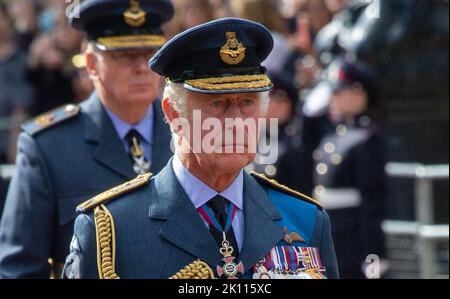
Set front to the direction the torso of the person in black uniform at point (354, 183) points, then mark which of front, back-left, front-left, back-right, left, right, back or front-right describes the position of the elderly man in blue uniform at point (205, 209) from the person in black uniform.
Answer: front-left

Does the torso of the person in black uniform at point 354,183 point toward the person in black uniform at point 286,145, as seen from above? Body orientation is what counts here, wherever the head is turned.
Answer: no

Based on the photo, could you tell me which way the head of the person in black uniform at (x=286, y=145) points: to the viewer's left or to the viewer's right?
to the viewer's left

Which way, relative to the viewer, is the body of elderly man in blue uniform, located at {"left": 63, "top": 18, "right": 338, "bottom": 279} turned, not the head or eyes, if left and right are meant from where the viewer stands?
facing the viewer and to the right of the viewer

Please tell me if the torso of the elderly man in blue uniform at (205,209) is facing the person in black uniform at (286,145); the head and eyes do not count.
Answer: no

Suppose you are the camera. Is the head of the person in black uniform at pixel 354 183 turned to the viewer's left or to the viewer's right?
to the viewer's left

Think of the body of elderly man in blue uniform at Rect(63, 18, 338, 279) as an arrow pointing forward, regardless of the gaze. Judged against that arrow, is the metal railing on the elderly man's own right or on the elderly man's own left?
on the elderly man's own left

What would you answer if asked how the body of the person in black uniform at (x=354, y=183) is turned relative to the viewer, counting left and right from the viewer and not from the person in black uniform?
facing the viewer and to the left of the viewer

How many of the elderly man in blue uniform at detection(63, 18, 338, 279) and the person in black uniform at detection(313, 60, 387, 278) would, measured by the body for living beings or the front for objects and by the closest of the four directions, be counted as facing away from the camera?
0

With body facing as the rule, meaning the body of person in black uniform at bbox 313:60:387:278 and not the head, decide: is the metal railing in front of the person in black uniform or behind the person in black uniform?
behind

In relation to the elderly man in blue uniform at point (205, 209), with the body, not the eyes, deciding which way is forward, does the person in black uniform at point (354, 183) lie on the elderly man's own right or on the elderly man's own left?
on the elderly man's own left

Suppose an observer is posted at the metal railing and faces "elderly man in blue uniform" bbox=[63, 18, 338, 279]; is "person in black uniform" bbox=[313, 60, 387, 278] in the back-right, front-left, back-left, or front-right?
front-right

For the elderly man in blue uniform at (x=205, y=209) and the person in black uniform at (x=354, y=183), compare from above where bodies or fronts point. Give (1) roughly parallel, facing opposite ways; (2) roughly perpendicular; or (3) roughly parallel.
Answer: roughly perpendicular

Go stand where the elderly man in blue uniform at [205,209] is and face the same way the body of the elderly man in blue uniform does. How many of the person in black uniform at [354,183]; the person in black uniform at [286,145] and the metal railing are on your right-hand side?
0
